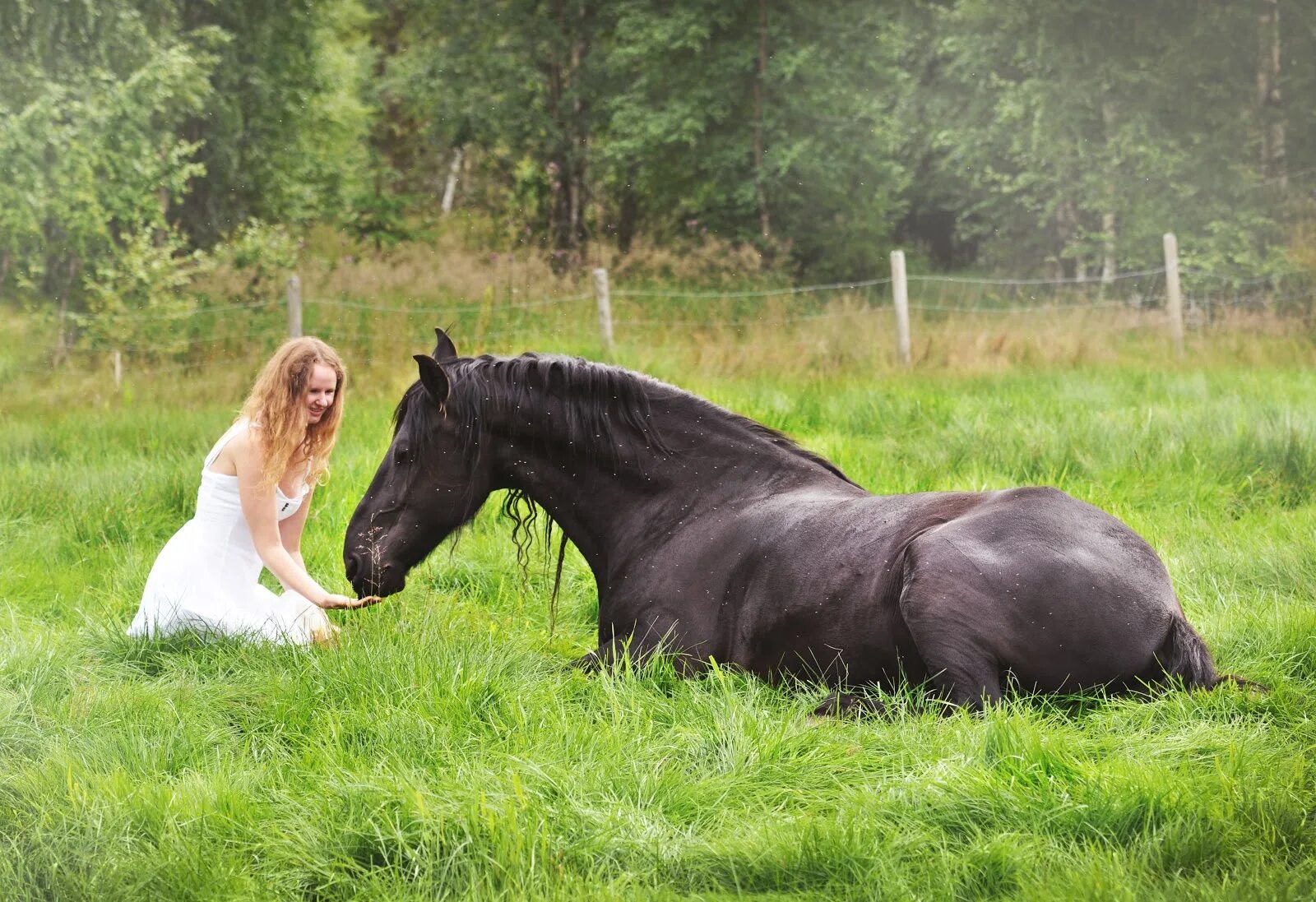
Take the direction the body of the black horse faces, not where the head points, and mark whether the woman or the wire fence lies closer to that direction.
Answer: the woman

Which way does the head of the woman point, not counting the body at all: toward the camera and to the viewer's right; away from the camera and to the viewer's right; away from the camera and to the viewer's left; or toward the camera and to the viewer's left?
toward the camera and to the viewer's right

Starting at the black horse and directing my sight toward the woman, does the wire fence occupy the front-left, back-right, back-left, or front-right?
front-right

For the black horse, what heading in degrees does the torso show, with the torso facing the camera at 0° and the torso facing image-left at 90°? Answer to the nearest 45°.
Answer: approximately 90°

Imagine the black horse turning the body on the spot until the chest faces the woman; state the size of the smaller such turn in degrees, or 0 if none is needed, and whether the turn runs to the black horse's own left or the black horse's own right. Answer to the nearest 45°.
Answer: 0° — it already faces them

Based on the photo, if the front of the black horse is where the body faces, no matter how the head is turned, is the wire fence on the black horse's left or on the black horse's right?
on the black horse's right
